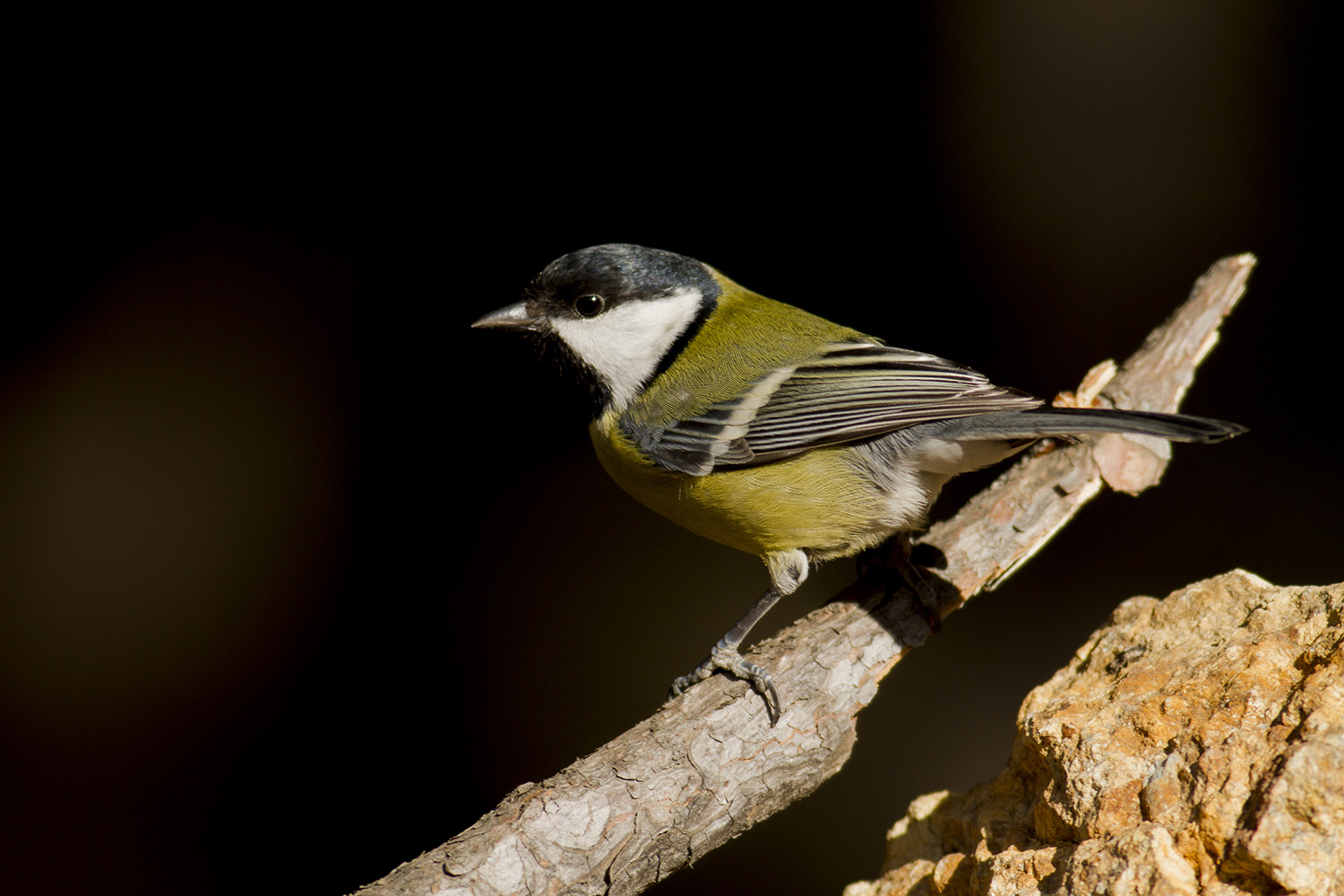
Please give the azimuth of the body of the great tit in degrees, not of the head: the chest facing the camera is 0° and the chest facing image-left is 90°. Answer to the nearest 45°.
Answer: approximately 90°
